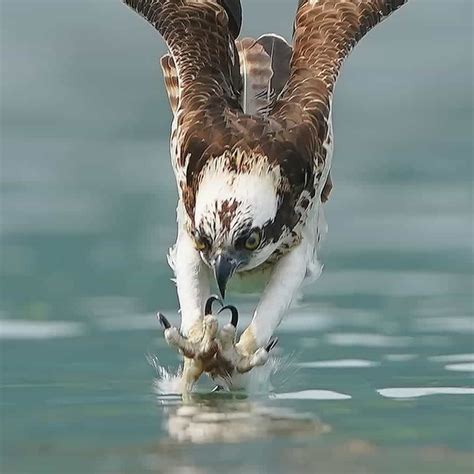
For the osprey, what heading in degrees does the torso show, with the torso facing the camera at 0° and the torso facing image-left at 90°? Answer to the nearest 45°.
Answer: approximately 0°
